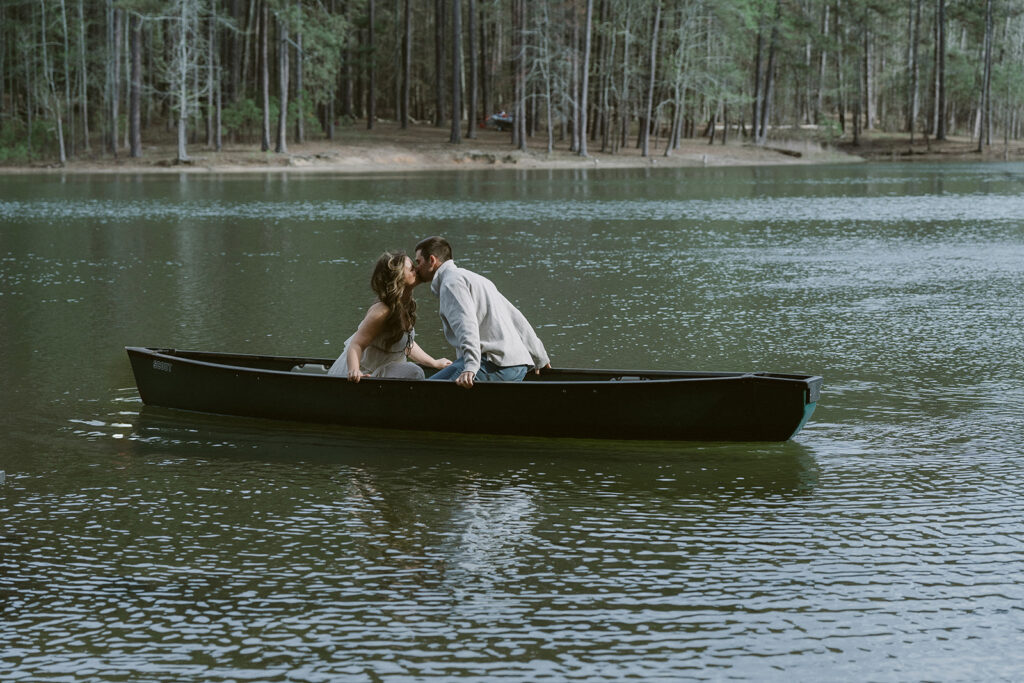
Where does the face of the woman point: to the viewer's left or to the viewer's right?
to the viewer's right

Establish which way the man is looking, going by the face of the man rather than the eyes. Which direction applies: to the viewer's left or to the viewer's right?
to the viewer's left

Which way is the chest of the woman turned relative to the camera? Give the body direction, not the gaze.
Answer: to the viewer's right
